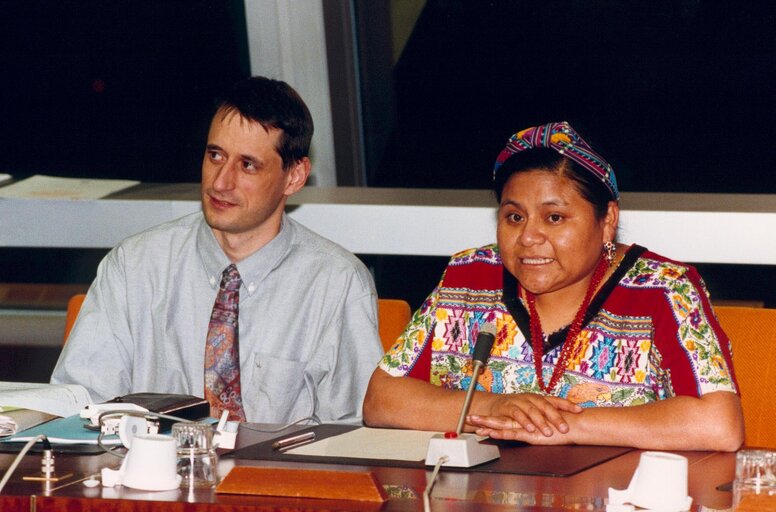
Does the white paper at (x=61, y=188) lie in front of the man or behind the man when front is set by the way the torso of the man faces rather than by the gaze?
behind

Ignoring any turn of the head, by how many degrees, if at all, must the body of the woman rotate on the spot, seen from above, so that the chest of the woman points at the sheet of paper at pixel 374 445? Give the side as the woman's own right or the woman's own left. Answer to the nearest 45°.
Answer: approximately 45° to the woman's own right

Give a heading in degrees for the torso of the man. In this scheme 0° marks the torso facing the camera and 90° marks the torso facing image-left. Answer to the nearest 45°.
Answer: approximately 0°

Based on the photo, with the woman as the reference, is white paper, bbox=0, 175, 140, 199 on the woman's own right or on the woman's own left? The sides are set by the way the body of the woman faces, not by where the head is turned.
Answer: on the woman's own right

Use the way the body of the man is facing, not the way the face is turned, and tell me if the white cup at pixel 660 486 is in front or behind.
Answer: in front

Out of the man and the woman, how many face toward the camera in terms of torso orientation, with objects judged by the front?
2

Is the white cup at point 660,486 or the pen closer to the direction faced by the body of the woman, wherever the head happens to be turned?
the white cup

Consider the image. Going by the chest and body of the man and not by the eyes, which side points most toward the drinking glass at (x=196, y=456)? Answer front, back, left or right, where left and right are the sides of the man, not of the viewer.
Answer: front

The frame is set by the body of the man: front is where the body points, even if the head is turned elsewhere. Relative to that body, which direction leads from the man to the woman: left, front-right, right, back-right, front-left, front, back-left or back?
front-left

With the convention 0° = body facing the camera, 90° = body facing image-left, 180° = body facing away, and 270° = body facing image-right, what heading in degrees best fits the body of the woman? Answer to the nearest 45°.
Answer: approximately 0°

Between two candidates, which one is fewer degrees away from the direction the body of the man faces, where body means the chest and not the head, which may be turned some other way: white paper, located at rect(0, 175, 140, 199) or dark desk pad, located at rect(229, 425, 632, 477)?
the dark desk pad

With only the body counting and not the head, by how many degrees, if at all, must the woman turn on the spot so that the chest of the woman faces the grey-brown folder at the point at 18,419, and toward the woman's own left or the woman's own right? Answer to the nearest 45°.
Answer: approximately 90° to the woman's own right

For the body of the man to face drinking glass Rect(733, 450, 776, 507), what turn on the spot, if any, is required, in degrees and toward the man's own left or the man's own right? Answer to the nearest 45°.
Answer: approximately 45° to the man's own left
